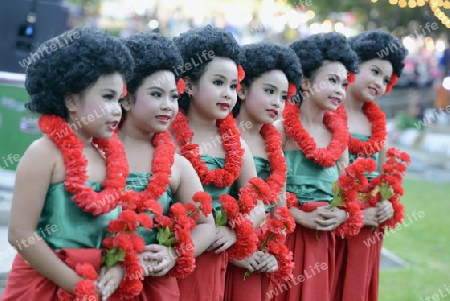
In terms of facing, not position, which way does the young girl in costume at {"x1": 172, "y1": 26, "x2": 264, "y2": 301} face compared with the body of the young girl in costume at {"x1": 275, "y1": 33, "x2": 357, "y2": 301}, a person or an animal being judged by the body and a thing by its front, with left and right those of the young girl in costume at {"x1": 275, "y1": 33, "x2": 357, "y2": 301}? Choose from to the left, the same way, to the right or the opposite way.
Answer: the same way

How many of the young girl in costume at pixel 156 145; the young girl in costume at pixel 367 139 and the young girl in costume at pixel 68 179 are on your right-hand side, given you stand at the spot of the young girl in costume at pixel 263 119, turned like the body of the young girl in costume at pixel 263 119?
2

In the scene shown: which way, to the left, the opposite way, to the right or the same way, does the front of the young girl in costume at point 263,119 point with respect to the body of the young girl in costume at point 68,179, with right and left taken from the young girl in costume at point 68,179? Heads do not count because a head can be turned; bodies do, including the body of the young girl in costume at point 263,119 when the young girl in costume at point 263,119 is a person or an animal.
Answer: the same way

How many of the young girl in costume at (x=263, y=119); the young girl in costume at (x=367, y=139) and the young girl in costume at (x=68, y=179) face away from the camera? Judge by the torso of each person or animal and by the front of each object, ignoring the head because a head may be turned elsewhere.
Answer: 0

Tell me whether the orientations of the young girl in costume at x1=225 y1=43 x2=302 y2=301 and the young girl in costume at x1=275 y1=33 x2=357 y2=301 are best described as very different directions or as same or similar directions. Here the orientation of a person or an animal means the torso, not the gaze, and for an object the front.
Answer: same or similar directions

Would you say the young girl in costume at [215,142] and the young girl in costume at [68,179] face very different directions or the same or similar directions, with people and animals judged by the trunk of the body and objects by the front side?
same or similar directions

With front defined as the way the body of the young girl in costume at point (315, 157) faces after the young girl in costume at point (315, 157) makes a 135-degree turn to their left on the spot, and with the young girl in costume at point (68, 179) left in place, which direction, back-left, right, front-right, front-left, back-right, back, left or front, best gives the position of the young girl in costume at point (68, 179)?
back-left

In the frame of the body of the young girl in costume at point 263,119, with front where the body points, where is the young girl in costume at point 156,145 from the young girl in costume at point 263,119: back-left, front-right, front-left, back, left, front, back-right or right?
right

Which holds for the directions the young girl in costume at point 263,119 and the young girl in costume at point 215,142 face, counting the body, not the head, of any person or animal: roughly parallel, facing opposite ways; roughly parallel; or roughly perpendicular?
roughly parallel

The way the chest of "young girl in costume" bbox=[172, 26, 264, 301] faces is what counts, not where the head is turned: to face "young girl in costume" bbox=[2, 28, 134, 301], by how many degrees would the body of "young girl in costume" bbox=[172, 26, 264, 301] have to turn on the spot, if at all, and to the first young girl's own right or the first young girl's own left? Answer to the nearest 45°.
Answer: approximately 90° to the first young girl's own right

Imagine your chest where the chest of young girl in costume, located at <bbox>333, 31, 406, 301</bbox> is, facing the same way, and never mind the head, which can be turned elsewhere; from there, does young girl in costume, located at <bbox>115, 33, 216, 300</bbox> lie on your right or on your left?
on your right
